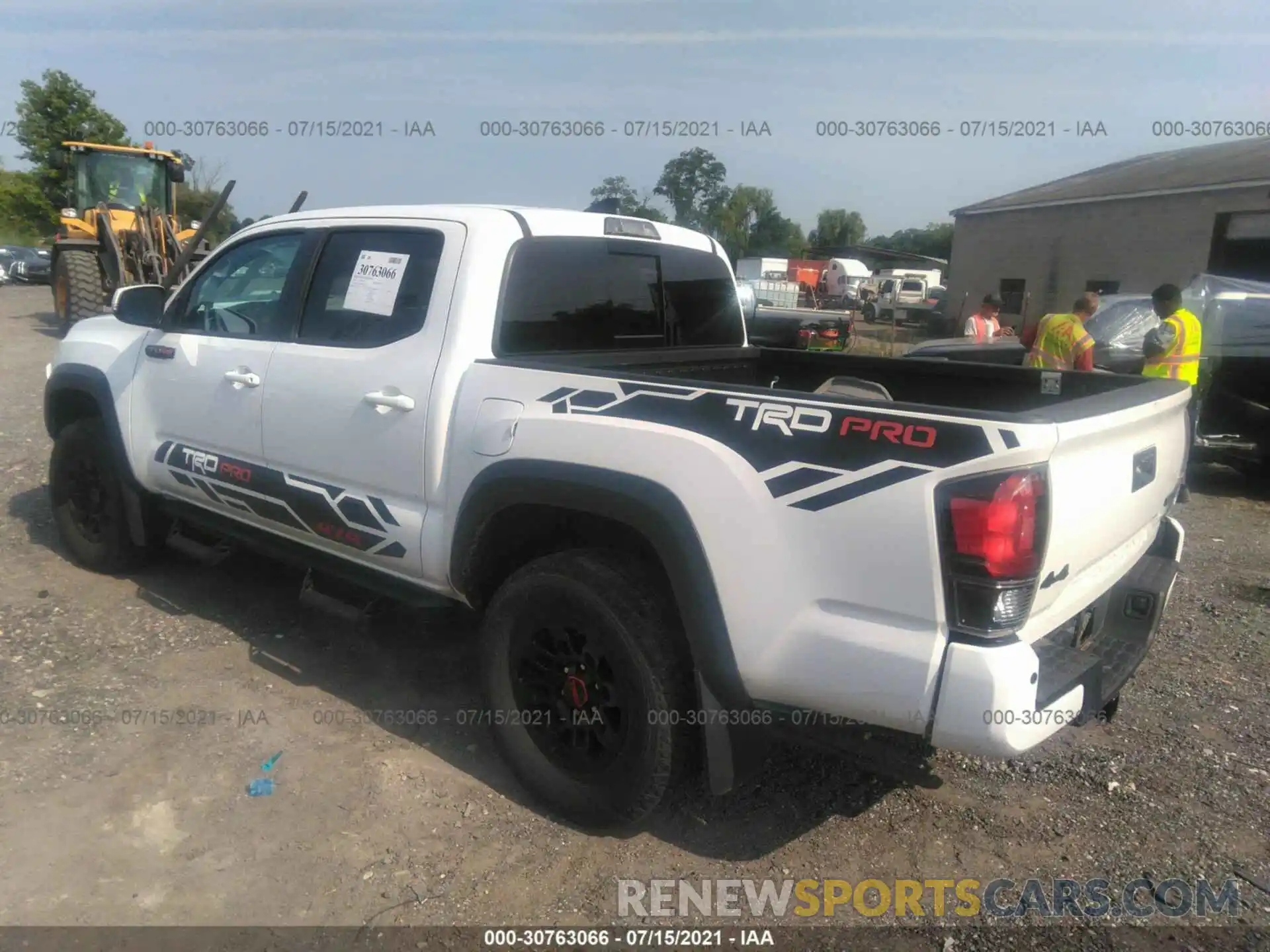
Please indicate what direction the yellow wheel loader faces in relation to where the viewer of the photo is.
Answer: facing the viewer and to the right of the viewer

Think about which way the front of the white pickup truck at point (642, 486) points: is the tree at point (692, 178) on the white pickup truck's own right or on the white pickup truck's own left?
on the white pickup truck's own right

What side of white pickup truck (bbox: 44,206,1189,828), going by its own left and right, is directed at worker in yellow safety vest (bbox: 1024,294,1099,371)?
right

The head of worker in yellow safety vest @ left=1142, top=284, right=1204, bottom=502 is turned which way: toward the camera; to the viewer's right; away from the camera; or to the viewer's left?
to the viewer's left

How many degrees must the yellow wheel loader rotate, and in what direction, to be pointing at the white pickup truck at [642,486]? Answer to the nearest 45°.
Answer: approximately 45° to its right

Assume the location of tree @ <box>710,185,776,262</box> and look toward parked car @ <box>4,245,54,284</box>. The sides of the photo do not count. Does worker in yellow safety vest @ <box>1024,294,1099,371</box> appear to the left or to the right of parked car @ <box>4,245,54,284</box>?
left

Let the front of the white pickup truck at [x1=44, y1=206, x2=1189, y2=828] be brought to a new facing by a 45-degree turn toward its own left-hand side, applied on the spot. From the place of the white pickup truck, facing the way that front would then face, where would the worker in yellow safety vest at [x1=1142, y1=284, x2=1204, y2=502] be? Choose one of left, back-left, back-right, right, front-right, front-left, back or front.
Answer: back-right

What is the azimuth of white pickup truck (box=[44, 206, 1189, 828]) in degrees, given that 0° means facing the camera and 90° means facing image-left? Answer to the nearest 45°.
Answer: approximately 135°

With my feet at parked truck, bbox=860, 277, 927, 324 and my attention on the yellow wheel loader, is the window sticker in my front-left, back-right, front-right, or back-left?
front-left

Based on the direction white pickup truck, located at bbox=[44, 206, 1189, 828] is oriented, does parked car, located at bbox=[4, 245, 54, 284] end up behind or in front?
in front

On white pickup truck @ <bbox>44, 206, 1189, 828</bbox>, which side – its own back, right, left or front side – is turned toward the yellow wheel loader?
front

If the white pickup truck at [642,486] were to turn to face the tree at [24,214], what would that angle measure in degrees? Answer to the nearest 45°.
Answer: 0° — it already faces it

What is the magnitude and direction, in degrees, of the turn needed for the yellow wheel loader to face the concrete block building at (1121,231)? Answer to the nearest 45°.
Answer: approximately 45° to its left

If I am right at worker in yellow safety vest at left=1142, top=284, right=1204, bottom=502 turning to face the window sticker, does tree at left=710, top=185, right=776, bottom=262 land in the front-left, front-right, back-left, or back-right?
back-right

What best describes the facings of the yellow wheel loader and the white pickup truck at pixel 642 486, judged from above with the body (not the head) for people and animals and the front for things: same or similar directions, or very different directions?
very different directions

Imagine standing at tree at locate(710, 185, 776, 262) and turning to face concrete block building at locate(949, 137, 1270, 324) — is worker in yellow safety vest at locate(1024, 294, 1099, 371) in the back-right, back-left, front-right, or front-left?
front-right

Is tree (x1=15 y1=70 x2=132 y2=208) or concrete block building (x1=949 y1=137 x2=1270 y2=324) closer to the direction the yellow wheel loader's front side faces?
the concrete block building
